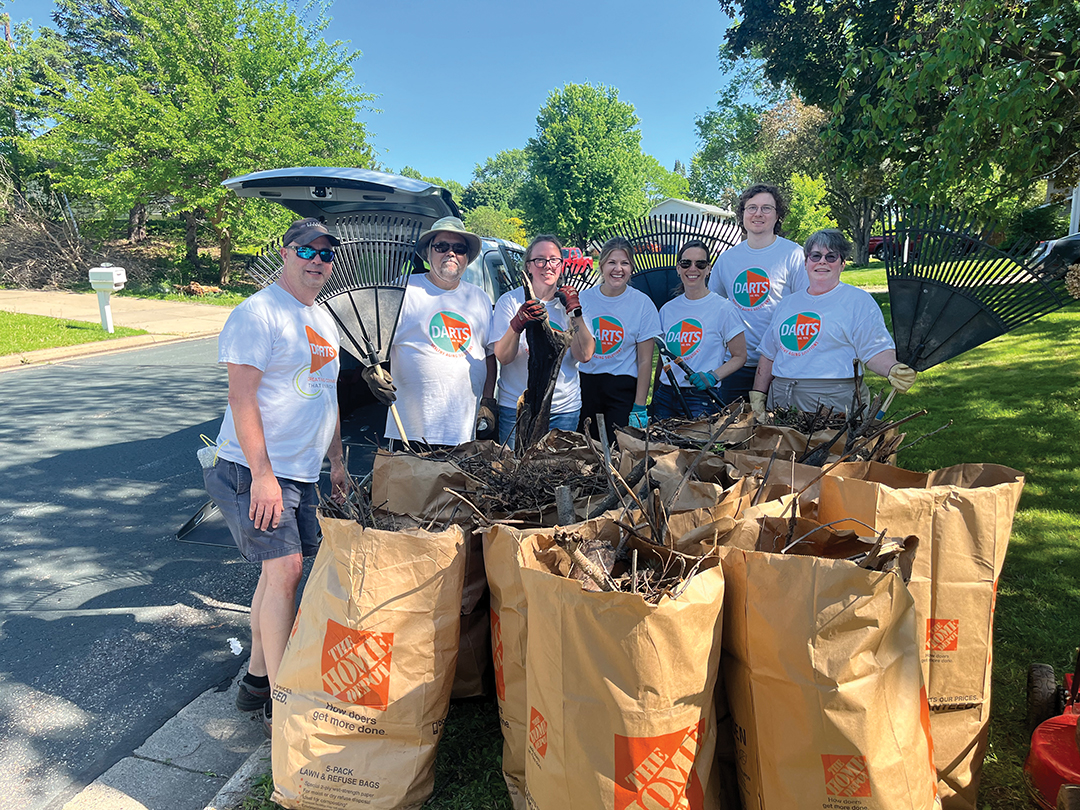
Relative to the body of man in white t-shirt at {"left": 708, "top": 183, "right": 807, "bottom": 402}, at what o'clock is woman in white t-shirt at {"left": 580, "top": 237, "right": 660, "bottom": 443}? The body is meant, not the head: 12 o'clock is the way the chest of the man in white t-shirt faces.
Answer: The woman in white t-shirt is roughly at 2 o'clock from the man in white t-shirt.

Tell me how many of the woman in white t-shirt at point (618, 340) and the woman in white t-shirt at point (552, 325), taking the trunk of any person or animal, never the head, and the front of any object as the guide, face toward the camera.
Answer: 2

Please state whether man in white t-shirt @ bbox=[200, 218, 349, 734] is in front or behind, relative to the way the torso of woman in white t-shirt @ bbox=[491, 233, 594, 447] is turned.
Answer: in front

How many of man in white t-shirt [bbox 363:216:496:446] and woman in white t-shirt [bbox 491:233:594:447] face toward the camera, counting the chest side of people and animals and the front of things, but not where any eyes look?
2

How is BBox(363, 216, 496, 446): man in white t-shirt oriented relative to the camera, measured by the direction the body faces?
toward the camera

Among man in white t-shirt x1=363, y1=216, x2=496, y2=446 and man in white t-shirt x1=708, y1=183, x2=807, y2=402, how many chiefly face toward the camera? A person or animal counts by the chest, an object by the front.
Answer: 2

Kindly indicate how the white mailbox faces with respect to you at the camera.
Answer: facing the viewer and to the right of the viewer

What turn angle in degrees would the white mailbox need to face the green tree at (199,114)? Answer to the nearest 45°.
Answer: approximately 135° to its left

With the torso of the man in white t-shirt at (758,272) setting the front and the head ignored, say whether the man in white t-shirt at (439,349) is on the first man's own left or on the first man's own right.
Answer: on the first man's own right

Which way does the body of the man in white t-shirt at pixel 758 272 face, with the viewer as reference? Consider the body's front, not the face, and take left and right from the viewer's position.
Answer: facing the viewer

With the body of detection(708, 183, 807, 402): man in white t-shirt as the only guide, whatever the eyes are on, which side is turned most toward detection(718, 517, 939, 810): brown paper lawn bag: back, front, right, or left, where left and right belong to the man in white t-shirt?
front

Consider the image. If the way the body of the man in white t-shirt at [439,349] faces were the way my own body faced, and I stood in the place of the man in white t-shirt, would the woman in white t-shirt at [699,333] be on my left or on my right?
on my left

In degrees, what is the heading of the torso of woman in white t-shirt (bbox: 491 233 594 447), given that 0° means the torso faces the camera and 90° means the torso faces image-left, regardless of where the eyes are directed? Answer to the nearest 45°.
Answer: approximately 0°

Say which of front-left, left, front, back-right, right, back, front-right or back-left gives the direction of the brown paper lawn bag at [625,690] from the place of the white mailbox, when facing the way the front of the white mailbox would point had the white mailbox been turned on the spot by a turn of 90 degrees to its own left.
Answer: back-right

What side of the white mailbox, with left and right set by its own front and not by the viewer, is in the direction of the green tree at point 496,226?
left

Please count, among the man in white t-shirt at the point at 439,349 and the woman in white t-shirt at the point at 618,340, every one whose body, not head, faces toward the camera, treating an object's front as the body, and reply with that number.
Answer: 2

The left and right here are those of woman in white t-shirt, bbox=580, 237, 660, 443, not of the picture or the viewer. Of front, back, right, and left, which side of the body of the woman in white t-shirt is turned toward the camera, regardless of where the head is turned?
front

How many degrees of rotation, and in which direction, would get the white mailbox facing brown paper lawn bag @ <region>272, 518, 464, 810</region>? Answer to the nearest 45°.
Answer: approximately 45° to its right

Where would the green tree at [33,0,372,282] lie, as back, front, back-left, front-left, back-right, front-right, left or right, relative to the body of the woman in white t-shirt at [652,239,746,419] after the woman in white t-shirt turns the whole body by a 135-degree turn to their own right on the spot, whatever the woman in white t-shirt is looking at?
front-left
